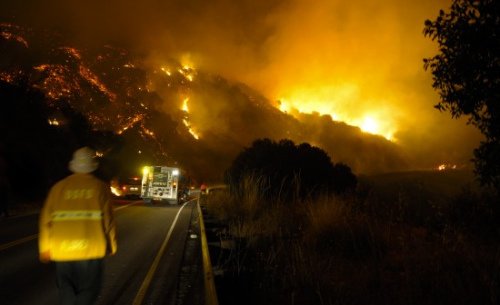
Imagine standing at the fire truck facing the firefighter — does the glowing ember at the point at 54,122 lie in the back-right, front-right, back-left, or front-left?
back-right

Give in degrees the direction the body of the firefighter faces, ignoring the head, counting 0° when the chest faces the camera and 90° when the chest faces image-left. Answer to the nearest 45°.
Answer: approximately 180°

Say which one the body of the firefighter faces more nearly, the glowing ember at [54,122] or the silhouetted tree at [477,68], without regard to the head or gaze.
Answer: the glowing ember

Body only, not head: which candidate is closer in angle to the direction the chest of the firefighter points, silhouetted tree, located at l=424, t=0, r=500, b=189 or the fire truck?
the fire truck

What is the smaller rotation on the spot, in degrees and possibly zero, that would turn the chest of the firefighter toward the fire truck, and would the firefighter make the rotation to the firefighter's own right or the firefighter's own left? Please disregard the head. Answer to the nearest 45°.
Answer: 0° — they already face it

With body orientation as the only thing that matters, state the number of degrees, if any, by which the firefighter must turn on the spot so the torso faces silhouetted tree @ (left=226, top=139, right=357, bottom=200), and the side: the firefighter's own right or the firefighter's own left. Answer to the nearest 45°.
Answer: approximately 45° to the firefighter's own right

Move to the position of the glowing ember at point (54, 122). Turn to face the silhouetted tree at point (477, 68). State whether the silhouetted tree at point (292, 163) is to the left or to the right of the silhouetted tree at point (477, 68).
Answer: left

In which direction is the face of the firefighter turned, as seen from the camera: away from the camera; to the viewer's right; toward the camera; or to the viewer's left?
away from the camera
